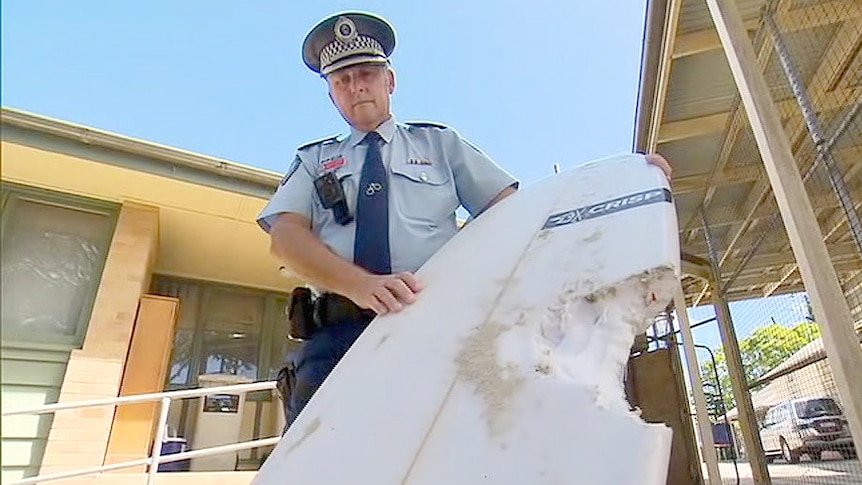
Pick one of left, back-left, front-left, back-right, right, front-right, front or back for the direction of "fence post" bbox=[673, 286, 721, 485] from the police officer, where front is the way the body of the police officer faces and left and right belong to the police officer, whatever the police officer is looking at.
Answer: back-left

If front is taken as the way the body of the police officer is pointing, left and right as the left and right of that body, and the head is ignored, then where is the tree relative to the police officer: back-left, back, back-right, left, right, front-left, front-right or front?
back-left

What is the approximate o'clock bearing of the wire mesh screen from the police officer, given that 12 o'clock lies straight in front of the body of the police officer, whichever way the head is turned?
The wire mesh screen is roughly at 8 o'clock from the police officer.

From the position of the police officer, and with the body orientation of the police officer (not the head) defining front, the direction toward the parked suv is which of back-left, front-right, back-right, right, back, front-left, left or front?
back-left
